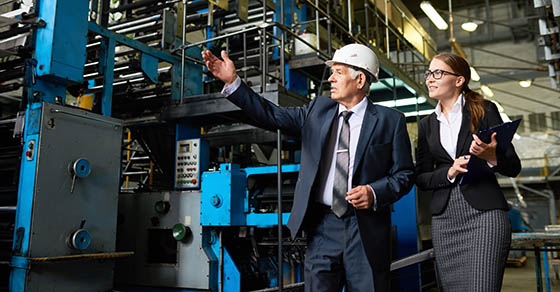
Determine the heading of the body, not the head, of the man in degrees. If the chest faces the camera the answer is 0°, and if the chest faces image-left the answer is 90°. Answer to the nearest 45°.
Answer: approximately 45°

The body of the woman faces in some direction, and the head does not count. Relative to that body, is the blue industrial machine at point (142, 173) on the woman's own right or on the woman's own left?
on the woman's own right

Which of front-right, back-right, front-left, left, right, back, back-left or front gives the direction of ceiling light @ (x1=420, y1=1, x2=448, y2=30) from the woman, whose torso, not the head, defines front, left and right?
back-right

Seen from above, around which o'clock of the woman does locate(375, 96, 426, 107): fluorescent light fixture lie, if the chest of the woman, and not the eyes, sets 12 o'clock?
The fluorescent light fixture is roughly at 4 o'clock from the woman.

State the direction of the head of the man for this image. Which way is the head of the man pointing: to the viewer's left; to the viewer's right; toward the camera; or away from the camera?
to the viewer's left
